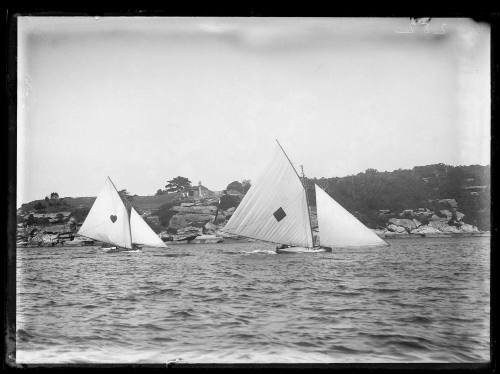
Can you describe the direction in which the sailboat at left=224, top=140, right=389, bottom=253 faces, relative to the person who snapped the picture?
facing to the right of the viewer

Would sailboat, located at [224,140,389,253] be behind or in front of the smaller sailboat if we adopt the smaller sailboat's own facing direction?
in front

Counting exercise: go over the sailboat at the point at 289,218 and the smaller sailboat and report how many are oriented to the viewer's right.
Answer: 2

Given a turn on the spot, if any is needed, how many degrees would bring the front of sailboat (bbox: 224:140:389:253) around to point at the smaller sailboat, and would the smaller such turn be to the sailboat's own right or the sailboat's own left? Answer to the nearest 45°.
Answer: approximately 135° to the sailboat's own left

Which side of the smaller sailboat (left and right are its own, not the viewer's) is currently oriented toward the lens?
right
